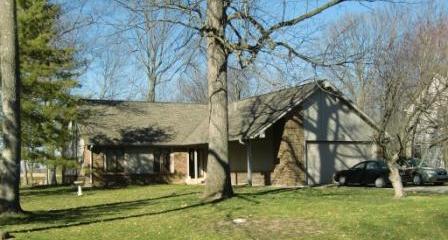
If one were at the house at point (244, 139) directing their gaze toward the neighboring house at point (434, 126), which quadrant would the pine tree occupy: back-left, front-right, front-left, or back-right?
back-left

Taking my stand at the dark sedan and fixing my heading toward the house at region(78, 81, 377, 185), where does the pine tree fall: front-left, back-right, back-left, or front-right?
front-left

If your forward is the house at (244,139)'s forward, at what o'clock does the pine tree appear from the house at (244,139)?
The pine tree is roughly at 2 o'clock from the house.

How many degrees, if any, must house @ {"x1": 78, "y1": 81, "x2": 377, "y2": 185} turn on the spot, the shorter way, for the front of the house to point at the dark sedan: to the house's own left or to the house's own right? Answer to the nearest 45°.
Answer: approximately 45° to the house's own left

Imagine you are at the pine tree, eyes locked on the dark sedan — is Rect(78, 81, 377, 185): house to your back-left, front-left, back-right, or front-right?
front-left

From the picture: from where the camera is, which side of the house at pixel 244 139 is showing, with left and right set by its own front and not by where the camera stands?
front
